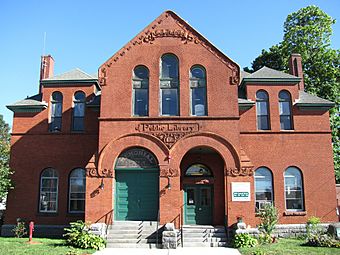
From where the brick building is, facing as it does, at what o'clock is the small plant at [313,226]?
The small plant is roughly at 9 o'clock from the brick building.

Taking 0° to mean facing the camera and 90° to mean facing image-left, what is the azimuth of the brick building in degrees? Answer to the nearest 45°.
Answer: approximately 0°

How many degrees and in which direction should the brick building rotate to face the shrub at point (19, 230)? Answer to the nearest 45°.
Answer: approximately 90° to its right

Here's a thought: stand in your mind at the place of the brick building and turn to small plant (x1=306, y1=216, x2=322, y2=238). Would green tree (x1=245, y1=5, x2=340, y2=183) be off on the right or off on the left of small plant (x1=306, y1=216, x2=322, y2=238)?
left

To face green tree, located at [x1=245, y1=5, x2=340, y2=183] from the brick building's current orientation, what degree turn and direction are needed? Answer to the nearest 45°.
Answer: approximately 135° to its left

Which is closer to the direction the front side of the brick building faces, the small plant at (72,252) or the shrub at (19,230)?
the small plant

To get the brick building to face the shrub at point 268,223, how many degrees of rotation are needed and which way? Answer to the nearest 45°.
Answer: approximately 45° to its left

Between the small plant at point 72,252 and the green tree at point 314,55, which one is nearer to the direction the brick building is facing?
the small plant
